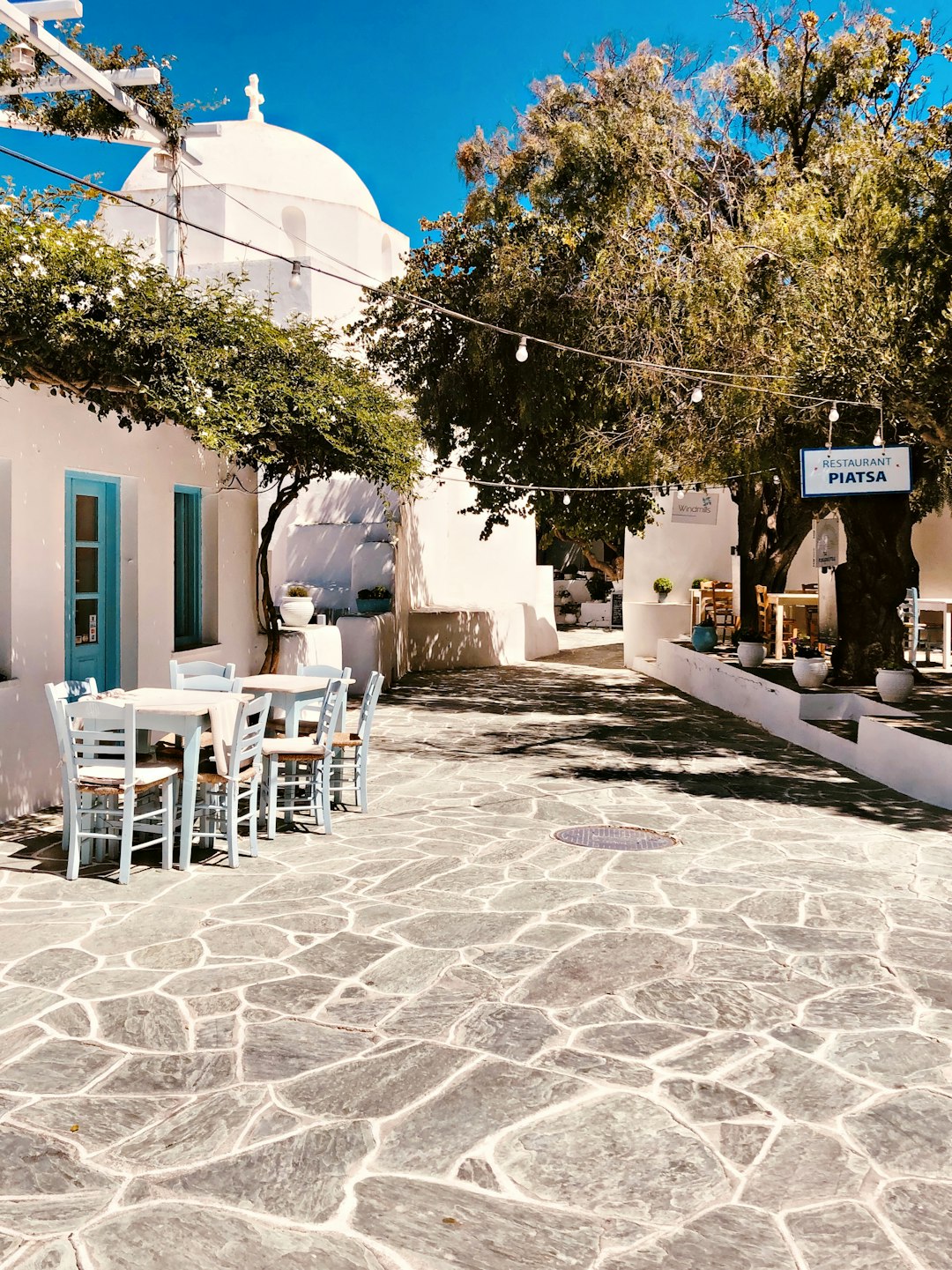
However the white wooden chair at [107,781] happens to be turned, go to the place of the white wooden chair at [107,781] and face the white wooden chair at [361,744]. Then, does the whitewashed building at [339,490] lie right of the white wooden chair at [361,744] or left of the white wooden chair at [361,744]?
left

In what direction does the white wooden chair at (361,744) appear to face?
to the viewer's left

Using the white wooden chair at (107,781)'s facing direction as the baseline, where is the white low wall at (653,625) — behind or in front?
in front

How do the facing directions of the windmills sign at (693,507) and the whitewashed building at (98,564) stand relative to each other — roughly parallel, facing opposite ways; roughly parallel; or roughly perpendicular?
roughly perpendicular

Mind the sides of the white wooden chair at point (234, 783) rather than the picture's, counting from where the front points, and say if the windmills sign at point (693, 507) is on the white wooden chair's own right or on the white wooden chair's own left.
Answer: on the white wooden chair's own right

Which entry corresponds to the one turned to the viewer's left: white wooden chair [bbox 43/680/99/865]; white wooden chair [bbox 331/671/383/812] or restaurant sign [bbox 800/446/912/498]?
white wooden chair [bbox 331/671/383/812]

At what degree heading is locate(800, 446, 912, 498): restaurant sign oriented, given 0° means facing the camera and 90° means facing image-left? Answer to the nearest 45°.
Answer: approximately 0°

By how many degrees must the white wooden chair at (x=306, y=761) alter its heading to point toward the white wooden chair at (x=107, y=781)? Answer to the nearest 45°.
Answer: approximately 45° to its left

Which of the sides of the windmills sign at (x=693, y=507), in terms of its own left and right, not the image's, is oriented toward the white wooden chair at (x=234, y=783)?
front

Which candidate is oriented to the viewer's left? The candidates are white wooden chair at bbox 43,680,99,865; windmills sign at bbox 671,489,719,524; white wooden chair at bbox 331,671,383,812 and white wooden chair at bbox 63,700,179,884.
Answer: white wooden chair at bbox 331,671,383,812

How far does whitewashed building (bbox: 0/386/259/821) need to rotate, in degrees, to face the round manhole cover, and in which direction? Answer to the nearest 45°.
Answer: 0° — it already faces it
